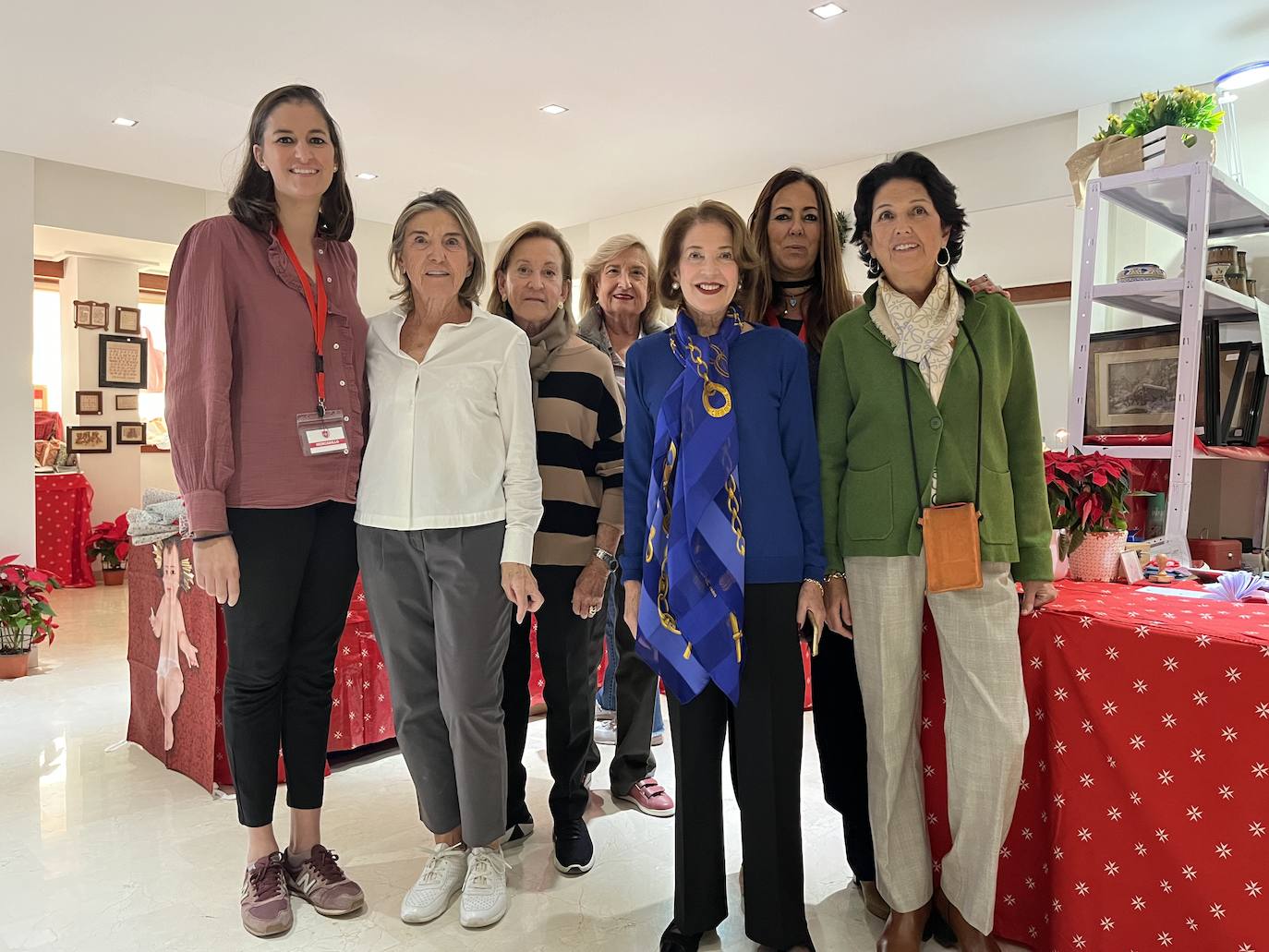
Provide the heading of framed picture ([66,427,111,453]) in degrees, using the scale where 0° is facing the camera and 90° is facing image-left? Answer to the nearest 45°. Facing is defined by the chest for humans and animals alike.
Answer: approximately 0°

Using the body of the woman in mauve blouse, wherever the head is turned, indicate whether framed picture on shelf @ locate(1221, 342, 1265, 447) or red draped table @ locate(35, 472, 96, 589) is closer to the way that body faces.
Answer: the framed picture on shelf

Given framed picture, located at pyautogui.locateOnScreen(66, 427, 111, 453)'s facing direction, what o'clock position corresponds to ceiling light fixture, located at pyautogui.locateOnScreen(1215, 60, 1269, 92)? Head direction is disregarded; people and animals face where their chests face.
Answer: The ceiling light fixture is roughly at 11 o'clock from the framed picture.

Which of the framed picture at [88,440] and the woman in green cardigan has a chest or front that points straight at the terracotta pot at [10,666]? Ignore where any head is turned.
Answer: the framed picture

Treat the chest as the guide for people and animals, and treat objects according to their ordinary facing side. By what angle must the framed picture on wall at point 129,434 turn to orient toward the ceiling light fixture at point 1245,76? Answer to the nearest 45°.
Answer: approximately 45° to its left

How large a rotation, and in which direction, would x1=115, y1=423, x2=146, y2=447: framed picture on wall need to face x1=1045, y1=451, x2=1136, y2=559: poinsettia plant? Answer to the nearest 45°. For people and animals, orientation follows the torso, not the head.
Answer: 0° — it already faces it

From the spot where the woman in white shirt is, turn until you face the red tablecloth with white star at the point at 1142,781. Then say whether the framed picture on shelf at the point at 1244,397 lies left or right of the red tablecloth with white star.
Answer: left

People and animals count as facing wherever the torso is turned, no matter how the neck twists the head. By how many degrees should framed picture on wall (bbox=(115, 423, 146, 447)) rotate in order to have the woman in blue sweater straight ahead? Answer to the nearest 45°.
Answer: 0° — it already faces them
